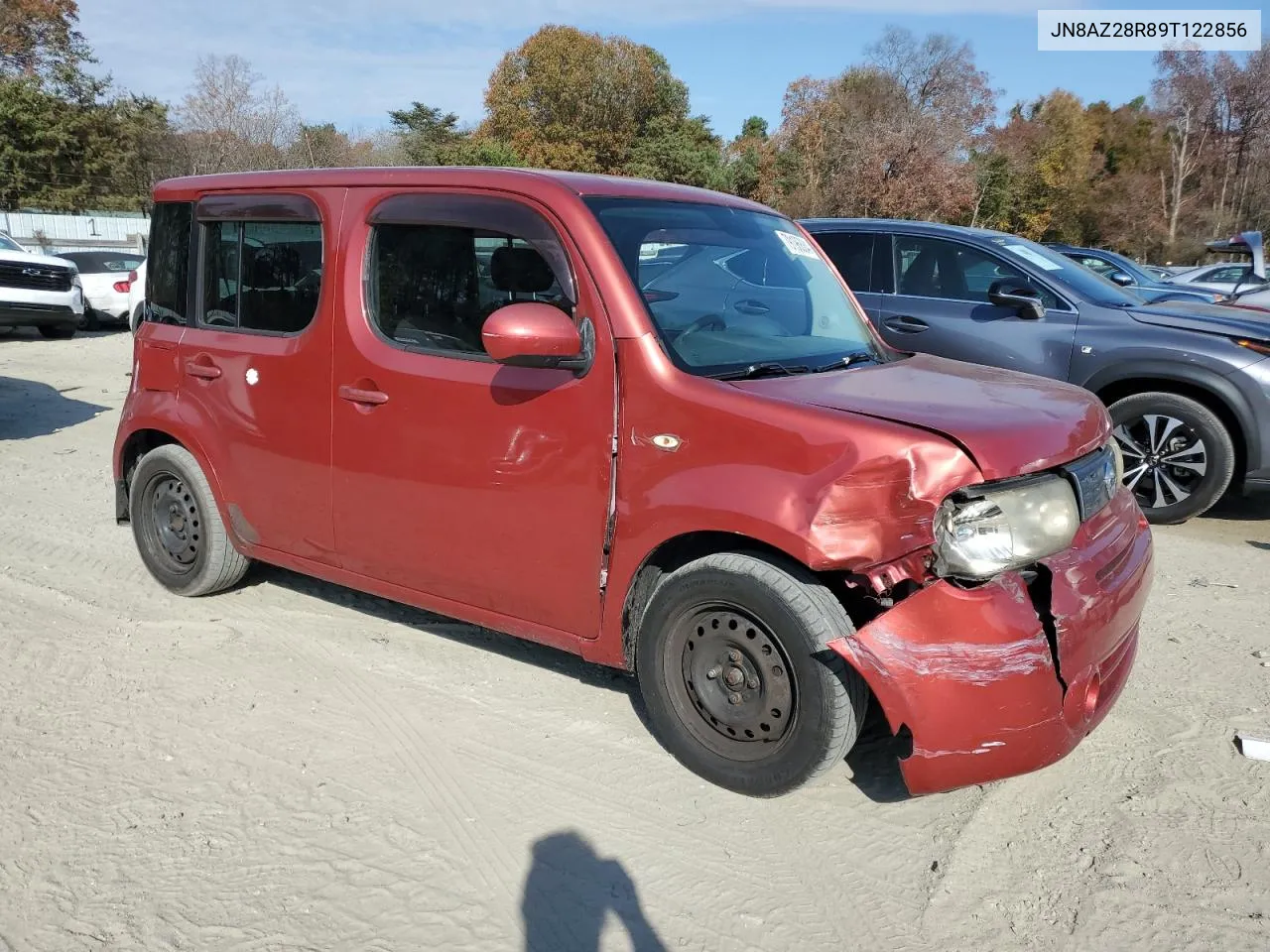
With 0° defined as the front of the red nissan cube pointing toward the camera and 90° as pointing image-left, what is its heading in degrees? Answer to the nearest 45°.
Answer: approximately 315°

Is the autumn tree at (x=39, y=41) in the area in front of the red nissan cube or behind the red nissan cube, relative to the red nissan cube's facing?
behind

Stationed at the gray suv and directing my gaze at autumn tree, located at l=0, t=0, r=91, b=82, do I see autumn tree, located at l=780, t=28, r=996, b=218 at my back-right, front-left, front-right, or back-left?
front-right

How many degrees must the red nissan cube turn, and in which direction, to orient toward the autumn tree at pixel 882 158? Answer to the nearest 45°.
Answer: approximately 135° to its left

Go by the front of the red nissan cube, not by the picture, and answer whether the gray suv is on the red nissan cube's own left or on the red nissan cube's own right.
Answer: on the red nissan cube's own left
